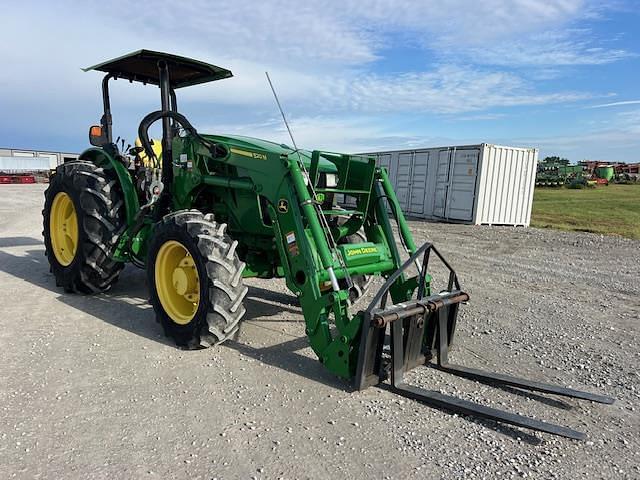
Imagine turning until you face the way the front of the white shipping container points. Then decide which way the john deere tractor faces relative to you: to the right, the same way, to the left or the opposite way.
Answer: to the left

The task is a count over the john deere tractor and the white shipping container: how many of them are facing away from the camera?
0

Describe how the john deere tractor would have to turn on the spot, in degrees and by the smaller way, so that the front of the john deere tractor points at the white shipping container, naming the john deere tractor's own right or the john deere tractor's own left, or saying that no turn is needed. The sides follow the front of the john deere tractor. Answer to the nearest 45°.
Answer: approximately 90° to the john deere tractor's own left

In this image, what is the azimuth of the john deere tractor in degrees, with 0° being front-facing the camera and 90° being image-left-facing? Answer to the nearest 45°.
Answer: approximately 315°

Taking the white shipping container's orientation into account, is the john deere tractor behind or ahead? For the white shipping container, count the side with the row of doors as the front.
ahead
